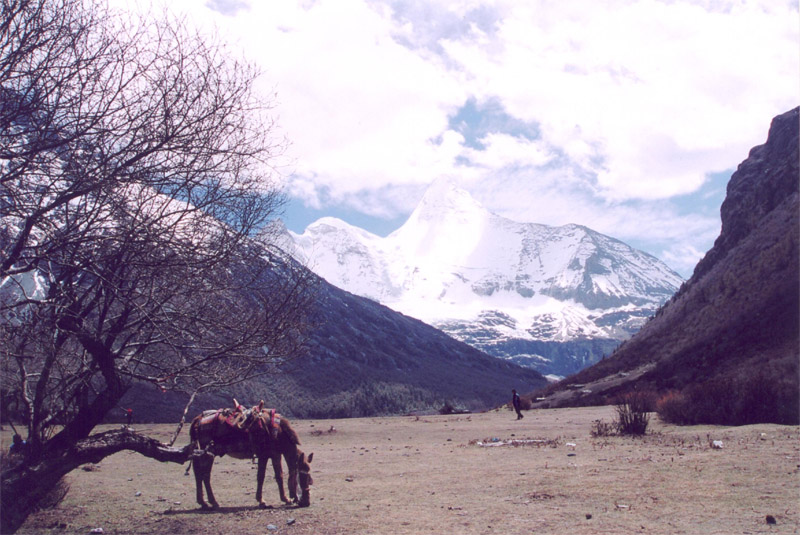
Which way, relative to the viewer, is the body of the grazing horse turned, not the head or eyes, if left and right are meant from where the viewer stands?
facing to the right of the viewer

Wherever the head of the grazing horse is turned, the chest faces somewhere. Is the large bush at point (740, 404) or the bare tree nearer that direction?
the large bush

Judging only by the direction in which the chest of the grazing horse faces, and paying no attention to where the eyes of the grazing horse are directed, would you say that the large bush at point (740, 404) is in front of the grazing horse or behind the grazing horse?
in front

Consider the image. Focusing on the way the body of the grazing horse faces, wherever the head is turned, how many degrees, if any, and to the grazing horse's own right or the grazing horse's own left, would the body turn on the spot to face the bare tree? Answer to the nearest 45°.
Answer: approximately 135° to the grazing horse's own right

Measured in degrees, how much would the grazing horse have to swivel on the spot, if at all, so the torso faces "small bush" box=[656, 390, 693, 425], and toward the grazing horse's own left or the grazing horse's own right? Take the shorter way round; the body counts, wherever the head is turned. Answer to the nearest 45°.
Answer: approximately 45° to the grazing horse's own left

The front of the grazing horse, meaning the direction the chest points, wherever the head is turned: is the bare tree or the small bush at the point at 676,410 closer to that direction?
the small bush
